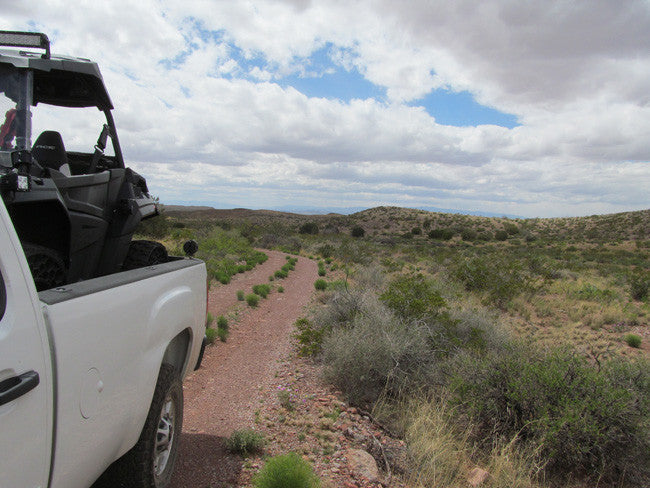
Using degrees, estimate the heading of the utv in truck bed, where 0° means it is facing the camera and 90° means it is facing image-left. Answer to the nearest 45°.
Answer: approximately 45°

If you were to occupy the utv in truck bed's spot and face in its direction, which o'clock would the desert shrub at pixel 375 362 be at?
The desert shrub is roughly at 7 o'clock from the utv in truck bed.

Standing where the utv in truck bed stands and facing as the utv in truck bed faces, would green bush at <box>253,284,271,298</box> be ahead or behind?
behind

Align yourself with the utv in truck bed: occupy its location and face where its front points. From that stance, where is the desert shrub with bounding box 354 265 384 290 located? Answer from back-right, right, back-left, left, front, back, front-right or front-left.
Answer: back

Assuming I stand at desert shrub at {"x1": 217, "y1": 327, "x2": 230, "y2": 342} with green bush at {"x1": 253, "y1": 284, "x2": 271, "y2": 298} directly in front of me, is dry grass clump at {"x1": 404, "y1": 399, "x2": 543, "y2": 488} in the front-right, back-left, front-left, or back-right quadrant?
back-right

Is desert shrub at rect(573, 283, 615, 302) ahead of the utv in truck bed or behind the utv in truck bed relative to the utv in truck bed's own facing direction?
behind

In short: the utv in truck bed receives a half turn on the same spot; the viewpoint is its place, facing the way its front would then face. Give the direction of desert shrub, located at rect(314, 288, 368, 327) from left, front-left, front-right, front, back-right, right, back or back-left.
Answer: front

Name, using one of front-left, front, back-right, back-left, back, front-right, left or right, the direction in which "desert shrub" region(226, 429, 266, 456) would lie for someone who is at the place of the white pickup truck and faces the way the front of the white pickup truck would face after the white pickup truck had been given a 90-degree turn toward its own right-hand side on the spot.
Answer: right

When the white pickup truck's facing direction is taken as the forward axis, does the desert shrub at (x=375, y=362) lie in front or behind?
behind

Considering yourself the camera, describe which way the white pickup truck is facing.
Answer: facing the viewer and to the left of the viewer

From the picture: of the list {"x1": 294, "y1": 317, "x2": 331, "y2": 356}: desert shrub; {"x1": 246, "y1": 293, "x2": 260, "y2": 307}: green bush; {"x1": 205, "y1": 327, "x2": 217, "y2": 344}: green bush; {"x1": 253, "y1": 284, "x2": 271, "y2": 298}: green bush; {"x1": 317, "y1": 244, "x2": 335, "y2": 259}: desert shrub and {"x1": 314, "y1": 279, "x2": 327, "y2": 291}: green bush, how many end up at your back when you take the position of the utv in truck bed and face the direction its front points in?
6
